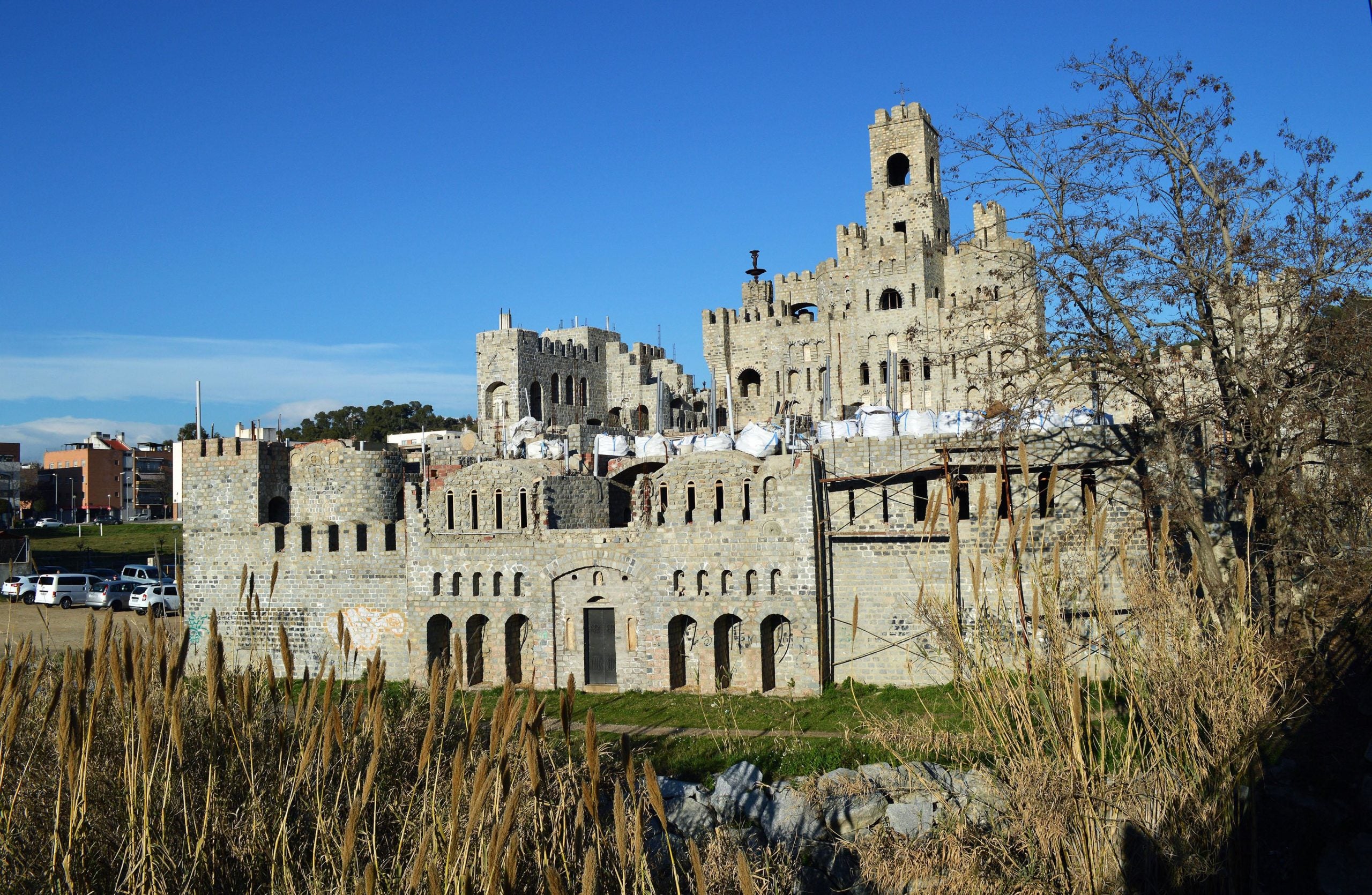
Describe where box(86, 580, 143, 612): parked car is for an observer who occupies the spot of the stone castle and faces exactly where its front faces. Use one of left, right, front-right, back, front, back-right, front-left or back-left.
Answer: back-right

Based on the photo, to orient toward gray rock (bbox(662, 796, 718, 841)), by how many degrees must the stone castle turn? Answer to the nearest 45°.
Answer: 0° — it already faces it

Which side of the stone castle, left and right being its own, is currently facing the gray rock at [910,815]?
front

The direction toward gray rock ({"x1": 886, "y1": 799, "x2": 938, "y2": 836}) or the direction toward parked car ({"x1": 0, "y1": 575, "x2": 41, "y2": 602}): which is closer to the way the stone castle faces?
the gray rock

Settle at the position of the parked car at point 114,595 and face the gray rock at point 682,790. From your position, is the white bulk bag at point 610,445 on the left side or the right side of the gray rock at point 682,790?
left

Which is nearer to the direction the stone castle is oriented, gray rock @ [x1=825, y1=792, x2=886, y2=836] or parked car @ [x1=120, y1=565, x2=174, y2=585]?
the gray rock

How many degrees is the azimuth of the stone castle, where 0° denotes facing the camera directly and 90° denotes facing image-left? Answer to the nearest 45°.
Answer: approximately 0°

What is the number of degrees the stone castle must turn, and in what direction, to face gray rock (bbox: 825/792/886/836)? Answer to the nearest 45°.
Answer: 0° — it already faces it

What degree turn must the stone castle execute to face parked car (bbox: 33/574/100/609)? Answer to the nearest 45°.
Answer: approximately 135° to its right

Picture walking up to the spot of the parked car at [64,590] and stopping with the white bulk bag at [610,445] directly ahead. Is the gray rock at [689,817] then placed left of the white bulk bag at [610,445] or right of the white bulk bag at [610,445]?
right

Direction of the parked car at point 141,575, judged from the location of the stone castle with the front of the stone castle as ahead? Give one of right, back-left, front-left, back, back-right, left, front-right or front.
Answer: back-right

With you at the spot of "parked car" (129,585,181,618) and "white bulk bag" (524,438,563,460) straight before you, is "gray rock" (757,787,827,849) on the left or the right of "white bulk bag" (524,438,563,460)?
right
